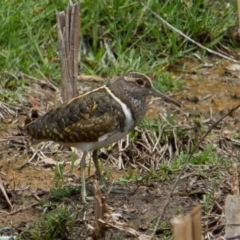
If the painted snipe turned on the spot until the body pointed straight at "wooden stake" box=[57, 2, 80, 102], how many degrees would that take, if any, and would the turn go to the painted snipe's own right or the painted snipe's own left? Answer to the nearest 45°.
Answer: approximately 90° to the painted snipe's own left

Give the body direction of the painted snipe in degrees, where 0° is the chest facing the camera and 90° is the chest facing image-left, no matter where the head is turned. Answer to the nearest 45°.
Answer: approximately 270°
